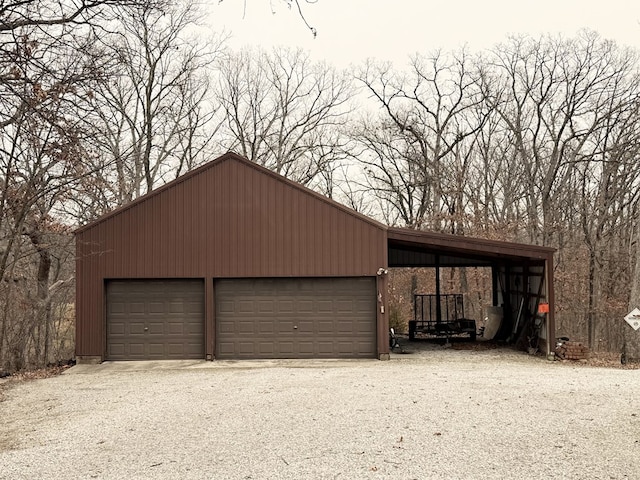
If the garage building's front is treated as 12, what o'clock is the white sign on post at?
The white sign on post is roughly at 9 o'clock from the garage building.

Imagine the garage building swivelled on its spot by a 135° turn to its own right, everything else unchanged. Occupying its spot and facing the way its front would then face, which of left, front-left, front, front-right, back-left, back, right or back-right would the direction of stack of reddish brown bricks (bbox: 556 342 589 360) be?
back-right

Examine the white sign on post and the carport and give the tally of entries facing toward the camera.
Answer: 2

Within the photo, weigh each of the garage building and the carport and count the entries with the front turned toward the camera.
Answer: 2

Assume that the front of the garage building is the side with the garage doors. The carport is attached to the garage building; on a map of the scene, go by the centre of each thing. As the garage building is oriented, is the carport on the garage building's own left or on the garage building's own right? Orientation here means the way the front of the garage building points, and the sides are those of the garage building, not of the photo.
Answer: on the garage building's own left

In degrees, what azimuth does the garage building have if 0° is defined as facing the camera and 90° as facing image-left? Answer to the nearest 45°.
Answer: approximately 0°

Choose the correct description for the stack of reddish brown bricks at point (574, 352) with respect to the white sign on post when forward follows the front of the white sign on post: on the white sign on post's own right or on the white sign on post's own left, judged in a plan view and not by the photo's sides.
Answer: on the white sign on post's own right

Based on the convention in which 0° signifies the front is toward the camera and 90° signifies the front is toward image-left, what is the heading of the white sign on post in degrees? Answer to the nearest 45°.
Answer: approximately 0°
